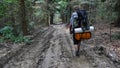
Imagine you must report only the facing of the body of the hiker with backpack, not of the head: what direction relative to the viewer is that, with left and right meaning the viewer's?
facing away from the viewer and to the left of the viewer
